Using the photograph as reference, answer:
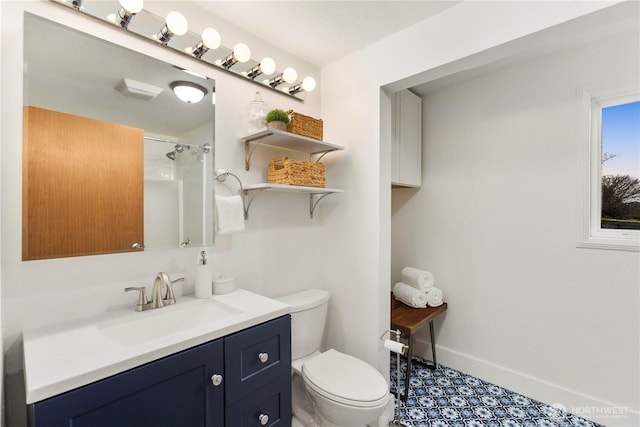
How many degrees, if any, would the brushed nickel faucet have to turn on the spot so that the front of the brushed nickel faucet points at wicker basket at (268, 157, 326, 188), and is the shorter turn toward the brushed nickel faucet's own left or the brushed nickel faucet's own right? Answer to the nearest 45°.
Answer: approximately 45° to the brushed nickel faucet's own left

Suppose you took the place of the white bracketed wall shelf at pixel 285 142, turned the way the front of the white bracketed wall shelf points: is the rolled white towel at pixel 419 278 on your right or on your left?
on your left

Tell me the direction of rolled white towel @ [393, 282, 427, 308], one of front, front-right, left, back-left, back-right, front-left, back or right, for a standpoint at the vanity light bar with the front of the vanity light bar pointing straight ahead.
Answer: front-left

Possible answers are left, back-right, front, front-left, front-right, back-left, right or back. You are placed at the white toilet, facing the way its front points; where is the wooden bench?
left

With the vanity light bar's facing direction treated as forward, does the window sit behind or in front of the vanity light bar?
in front

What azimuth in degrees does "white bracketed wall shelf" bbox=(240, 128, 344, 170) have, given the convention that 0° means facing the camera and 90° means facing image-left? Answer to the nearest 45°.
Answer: approximately 315°

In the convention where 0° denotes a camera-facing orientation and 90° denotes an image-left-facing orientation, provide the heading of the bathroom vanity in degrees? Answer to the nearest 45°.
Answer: approximately 315°

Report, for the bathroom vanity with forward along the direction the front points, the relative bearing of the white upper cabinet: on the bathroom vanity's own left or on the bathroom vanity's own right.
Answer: on the bathroom vanity's own left
